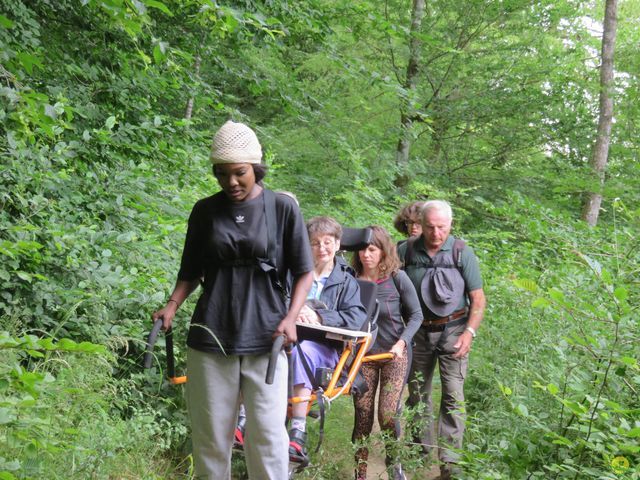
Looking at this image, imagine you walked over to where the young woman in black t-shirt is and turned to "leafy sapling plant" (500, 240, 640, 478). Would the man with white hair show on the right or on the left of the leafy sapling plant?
left

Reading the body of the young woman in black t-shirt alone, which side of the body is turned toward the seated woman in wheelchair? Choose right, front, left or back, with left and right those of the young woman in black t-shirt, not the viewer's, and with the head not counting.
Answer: back

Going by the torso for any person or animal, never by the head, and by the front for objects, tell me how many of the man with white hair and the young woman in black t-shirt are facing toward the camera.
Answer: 2

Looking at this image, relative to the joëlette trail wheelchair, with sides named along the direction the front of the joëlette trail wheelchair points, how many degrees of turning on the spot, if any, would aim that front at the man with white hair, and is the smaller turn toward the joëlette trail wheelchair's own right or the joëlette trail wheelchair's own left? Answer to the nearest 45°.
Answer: approximately 180°

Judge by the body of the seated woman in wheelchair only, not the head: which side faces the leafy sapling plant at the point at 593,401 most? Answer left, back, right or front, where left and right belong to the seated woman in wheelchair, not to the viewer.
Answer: left

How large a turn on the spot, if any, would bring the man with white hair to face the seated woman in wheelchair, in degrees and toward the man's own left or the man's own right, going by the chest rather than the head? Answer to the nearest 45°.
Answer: approximately 45° to the man's own right
